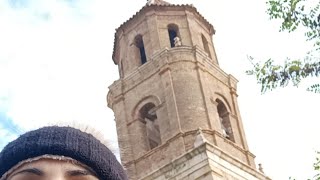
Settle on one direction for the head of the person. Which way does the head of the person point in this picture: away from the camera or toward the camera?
toward the camera

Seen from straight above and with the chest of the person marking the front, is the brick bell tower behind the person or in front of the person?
behind

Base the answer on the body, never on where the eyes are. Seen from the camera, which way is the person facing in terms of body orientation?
toward the camera
